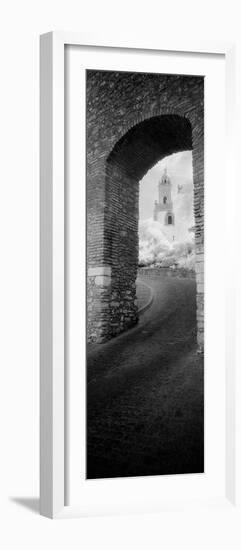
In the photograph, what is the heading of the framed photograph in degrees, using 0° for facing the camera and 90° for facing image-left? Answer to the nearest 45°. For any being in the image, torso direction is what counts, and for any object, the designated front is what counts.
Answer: approximately 315°
